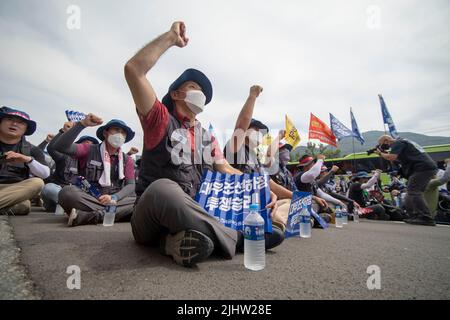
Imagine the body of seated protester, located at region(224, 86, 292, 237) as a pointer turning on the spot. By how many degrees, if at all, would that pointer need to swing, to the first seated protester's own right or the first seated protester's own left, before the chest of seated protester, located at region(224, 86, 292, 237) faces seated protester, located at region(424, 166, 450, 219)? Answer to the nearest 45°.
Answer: approximately 90° to the first seated protester's own left

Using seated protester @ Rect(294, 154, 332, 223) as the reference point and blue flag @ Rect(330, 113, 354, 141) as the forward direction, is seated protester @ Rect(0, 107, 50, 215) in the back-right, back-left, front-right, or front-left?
back-left

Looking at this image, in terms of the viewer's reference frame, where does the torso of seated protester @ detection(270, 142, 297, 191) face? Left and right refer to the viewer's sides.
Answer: facing the viewer and to the right of the viewer

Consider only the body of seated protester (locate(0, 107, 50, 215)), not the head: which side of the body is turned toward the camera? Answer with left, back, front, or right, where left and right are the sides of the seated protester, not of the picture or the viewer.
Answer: front

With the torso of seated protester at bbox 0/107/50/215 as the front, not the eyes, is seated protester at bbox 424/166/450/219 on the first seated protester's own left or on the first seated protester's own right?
on the first seated protester's own left
